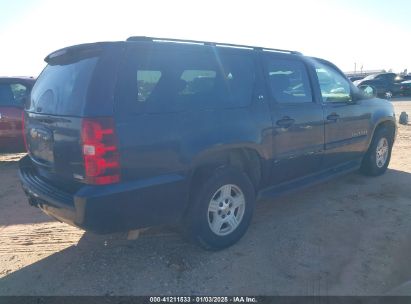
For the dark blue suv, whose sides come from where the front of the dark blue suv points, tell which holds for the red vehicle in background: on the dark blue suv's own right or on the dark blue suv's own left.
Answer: on the dark blue suv's own left

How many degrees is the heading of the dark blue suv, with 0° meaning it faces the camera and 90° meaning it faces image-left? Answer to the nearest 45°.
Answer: approximately 225°
